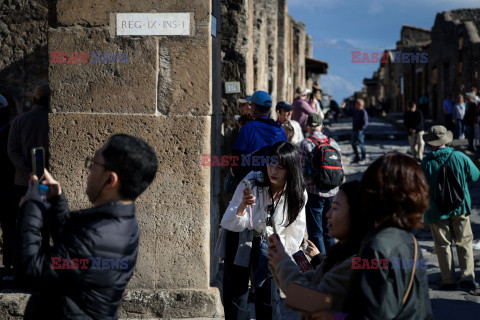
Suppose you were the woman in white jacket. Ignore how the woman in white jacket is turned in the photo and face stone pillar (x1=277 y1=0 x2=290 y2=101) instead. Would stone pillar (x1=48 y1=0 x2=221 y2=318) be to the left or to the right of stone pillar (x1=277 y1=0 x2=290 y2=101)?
left

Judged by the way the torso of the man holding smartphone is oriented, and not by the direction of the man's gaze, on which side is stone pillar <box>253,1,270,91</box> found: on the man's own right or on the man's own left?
on the man's own right

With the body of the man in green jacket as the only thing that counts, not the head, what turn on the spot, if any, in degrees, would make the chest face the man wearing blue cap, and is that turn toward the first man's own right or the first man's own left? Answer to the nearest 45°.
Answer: approximately 135° to the first man's own left

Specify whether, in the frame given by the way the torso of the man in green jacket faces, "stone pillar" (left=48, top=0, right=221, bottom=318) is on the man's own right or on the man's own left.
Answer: on the man's own left

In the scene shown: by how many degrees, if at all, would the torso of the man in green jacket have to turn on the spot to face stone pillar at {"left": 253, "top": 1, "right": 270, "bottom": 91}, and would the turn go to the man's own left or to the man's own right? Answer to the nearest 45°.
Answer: approximately 45° to the man's own left

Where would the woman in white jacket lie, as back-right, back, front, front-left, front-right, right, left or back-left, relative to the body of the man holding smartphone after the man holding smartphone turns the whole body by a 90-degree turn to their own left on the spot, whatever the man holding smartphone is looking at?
back

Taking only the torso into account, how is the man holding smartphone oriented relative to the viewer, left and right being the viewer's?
facing away from the viewer and to the left of the viewer

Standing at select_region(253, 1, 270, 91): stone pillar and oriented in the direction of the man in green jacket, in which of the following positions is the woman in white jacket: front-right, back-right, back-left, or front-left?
front-right

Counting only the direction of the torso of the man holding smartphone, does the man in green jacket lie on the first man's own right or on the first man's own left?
on the first man's own right

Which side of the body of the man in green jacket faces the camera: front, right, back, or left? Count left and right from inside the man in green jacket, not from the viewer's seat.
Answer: back

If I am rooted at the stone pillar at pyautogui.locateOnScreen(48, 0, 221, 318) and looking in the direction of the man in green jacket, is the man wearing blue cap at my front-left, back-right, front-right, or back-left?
front-left

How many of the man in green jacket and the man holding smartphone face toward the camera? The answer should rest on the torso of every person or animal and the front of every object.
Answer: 0
